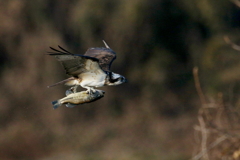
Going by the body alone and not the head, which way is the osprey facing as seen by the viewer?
to the viewer's right
